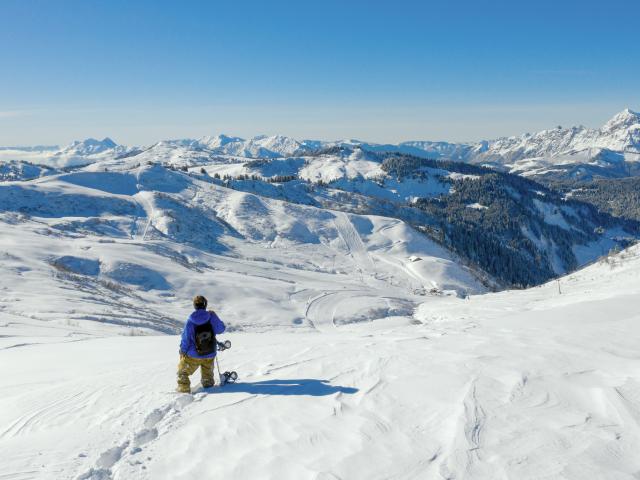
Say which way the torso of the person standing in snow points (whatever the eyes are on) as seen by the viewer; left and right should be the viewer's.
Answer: facing away from the viewer
